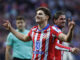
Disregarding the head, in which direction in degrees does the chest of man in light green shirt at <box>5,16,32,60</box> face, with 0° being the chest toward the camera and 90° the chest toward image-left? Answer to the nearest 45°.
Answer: approximately 0°
